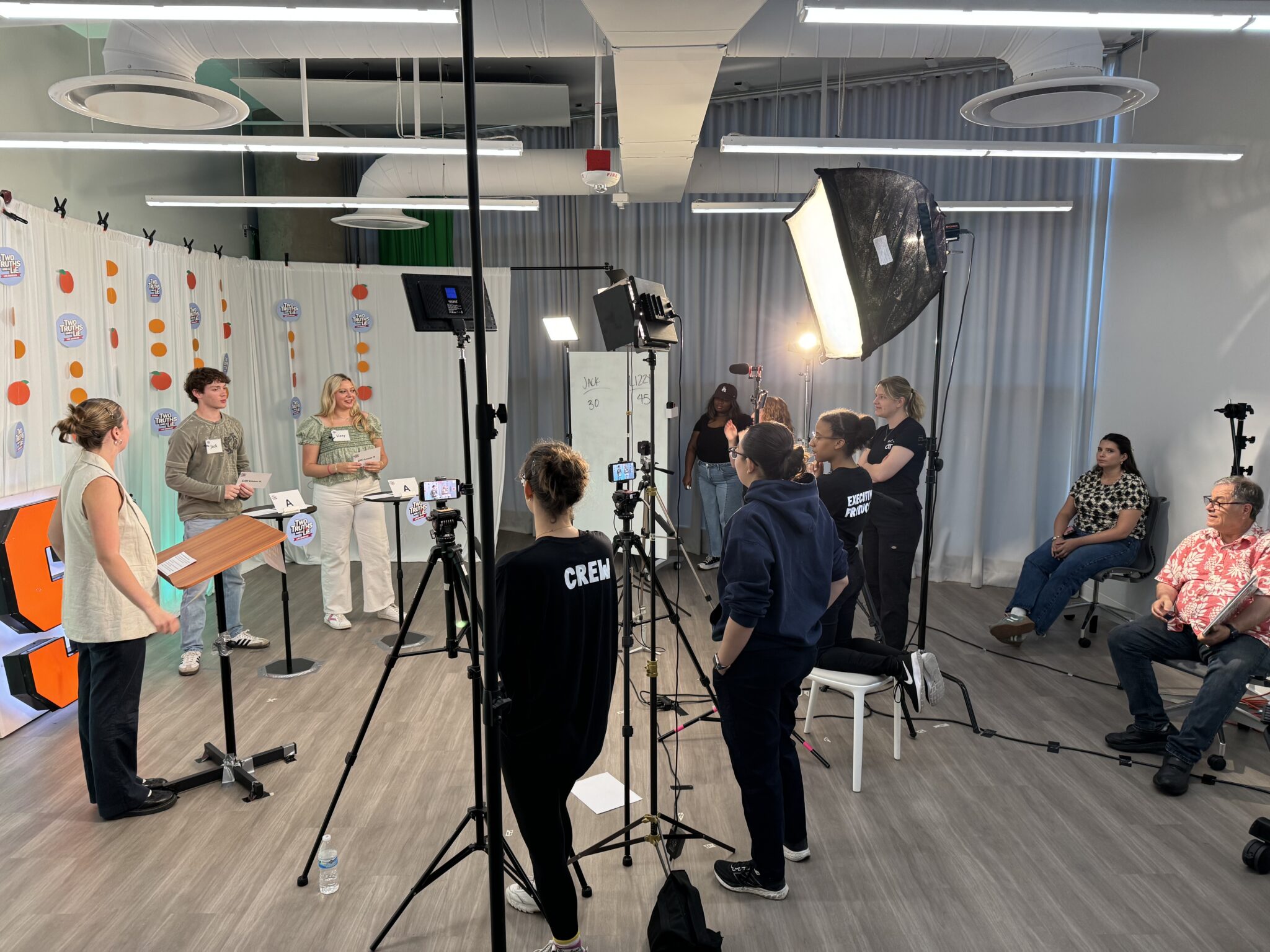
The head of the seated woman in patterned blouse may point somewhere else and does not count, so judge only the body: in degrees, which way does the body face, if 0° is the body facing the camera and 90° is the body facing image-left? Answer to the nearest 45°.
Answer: approximately 45°

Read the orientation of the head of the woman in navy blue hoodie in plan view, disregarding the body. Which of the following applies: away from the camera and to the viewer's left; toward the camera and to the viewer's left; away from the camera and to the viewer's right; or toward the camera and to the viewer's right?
away from the camera and to the viewer's left

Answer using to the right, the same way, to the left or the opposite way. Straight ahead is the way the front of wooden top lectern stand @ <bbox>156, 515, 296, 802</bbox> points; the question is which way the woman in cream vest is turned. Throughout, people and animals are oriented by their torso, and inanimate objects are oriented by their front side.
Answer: the opposite way

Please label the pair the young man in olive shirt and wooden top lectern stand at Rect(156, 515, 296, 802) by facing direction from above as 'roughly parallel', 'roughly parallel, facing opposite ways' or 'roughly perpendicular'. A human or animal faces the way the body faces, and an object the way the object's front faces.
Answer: roughly perpendicular

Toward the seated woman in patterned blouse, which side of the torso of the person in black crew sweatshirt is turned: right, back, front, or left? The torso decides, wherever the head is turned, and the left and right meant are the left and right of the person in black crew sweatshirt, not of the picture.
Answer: right

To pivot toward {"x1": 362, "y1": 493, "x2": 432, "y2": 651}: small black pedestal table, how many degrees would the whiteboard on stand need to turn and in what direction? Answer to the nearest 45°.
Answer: approximately 45° to its right

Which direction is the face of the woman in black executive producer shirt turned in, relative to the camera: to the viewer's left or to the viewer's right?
to the viewer's left

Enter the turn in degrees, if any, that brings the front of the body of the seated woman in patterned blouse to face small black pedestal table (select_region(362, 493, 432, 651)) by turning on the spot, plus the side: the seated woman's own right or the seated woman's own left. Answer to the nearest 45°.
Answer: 0° — they already face it

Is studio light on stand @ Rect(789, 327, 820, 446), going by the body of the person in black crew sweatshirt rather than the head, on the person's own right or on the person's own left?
on the person's own right

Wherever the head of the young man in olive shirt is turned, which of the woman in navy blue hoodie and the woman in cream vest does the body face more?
the woman in navy blue hoodie

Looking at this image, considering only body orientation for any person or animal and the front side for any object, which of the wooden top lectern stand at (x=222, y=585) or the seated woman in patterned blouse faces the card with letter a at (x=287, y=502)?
the seated woman in patterned blouse

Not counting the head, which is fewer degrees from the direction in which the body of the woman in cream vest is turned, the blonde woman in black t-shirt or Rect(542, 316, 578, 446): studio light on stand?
the blonde woman in black t-shirt
